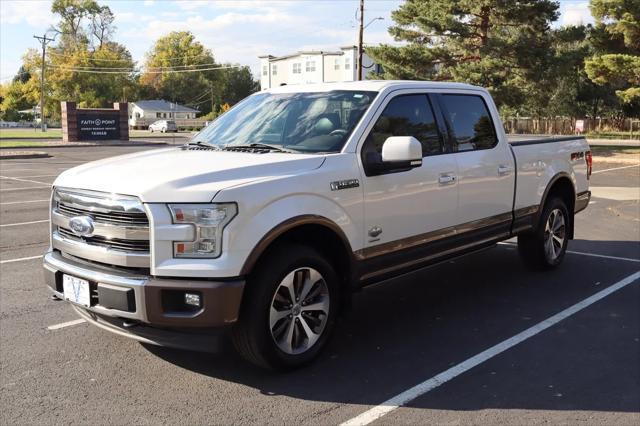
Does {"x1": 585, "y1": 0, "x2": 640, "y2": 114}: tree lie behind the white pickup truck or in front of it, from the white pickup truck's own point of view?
behind

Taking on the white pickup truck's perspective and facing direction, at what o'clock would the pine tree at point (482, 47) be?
The pine tree is roughly at 5 o'clock from the white pickup truck.

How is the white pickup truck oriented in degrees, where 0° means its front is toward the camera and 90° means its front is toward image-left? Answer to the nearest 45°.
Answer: approximately 45°
